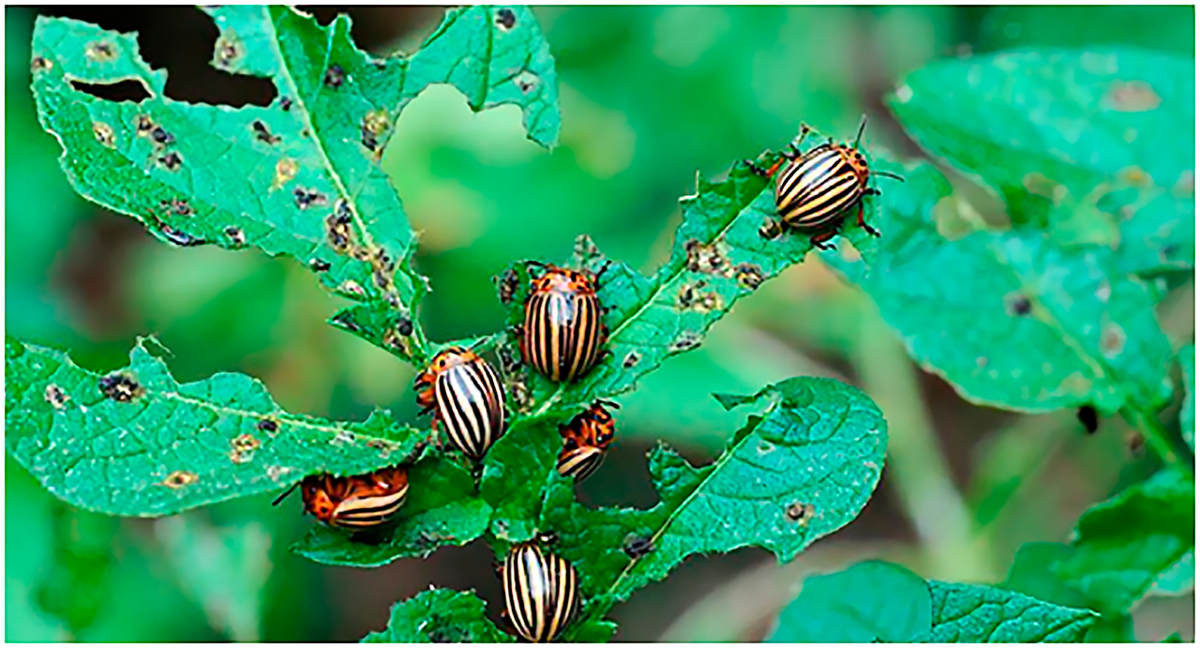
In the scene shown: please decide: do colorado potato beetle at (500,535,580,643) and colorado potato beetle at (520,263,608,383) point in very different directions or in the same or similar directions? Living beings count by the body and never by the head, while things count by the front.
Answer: same or similar directions

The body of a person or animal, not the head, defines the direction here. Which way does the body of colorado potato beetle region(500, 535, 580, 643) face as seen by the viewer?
away from the camera

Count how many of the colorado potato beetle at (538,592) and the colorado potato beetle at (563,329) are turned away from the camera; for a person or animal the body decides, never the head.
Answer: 2

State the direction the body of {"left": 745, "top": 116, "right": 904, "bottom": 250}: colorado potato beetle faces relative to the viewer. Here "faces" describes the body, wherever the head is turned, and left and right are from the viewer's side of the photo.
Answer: facing away from the viewer and to the right of the viewer

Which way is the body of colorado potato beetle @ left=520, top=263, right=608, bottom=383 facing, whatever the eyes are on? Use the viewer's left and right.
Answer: facing away from the viewer

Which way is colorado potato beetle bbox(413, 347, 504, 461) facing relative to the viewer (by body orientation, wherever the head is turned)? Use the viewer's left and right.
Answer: facing away from the viewer and to the left of the viewer

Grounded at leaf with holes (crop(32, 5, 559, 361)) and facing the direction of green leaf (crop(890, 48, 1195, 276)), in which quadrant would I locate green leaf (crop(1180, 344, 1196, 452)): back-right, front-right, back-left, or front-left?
front-right

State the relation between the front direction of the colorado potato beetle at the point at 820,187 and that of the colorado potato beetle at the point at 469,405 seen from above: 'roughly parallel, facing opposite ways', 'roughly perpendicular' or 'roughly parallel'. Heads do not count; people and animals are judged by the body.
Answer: roughly perpendicular

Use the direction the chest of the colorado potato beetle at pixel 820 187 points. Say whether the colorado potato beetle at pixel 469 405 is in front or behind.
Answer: behind

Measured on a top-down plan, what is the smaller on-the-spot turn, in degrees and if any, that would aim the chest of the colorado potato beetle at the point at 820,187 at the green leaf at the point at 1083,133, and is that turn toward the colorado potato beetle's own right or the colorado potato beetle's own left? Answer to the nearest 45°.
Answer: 0° — it already faces it
